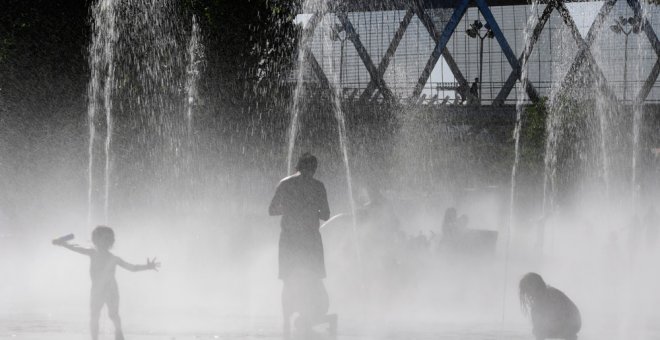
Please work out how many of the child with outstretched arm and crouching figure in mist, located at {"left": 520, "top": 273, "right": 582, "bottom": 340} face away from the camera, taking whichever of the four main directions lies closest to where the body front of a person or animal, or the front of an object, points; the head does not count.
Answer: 1

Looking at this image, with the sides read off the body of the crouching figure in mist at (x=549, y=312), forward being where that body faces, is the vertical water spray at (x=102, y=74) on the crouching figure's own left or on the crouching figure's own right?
on the crouching figure's own right

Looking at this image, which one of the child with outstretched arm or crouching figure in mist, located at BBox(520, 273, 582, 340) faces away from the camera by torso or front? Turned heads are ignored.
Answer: the child with outstretched arm

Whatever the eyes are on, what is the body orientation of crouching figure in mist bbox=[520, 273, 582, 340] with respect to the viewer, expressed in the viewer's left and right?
facing to the left of the viewer

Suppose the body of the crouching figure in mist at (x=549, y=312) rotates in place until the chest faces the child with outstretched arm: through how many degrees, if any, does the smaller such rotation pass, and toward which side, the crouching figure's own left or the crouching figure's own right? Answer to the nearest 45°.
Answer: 0° — they already face them

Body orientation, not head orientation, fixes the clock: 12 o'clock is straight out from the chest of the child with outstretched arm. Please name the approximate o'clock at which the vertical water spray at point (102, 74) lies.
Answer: The vertical water spray is roughly at 12 o'clock from the child with outstretched arm.

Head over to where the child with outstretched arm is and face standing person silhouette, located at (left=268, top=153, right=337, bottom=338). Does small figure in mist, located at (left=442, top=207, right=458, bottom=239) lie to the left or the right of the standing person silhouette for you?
left

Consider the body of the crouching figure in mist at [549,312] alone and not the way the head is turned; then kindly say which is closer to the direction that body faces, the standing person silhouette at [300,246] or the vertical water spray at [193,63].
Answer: the standing person silhouette

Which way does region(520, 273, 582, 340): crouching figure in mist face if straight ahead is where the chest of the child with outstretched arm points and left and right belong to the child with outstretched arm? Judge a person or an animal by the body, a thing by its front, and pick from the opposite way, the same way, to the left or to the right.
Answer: to the left

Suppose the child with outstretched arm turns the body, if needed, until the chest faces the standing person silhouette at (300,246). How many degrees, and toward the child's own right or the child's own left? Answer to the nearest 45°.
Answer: approximately 45° to the child's own right

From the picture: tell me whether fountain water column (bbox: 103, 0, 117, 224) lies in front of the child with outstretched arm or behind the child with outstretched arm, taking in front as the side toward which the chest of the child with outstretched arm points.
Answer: in front

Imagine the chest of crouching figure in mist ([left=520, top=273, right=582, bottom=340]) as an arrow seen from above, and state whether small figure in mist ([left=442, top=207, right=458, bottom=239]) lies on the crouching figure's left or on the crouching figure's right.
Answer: on the crouching figure's right

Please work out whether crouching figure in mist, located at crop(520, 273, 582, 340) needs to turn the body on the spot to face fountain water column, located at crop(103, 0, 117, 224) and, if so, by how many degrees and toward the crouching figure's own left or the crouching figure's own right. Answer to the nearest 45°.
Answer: approximately 45° to the crouching figure's own right

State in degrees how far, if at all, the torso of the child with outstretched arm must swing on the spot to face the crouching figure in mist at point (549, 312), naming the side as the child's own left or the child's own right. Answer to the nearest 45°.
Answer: approximately 90° to the child's own right

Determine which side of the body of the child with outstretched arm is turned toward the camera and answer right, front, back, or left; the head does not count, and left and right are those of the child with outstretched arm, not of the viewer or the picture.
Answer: back
